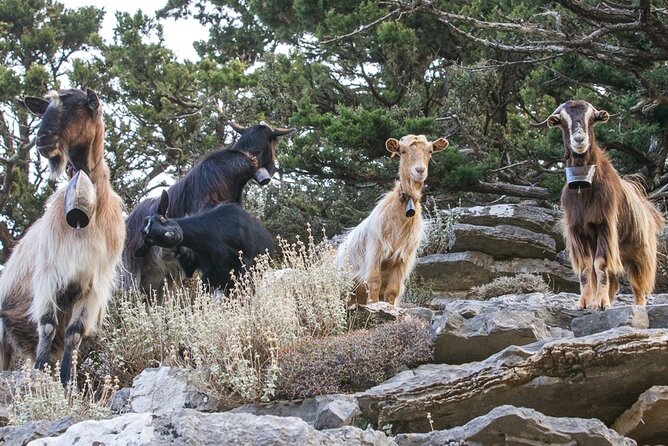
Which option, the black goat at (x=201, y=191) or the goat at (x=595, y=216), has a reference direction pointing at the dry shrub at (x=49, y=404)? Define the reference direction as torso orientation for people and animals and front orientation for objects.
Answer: the goat

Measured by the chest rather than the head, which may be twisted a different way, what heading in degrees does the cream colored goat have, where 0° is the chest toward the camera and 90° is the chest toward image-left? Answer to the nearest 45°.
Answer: approximately 315°

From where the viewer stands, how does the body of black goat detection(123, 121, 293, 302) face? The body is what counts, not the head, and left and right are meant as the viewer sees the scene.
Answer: facing away from the viewer and to the right of the viewer

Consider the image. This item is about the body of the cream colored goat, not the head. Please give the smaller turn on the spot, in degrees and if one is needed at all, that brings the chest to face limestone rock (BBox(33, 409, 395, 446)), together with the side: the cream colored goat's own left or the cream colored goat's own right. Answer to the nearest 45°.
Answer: approximately 45° to the cream colored goat's own right

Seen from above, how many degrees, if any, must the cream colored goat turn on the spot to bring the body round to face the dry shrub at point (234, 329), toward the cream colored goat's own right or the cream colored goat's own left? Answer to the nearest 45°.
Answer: approximately 90° to the cream colored goat's own right

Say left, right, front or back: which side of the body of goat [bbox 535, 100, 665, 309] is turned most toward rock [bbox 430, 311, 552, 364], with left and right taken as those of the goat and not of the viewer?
front

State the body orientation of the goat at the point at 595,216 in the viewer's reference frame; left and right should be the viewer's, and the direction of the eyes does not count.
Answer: facing the viewer and to the left of the viewer

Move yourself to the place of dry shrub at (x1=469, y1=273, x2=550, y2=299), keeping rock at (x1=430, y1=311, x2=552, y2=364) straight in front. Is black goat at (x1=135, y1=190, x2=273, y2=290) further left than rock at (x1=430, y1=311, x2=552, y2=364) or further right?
right

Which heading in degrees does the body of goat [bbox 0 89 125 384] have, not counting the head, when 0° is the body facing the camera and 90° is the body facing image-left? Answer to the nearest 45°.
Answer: approximately 315°

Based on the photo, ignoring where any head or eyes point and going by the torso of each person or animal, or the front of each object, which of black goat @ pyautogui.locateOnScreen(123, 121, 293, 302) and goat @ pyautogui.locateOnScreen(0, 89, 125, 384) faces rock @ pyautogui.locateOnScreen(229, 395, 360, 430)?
the goat

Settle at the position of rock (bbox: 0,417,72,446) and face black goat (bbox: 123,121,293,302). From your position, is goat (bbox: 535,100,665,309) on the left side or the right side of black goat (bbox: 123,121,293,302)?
right
